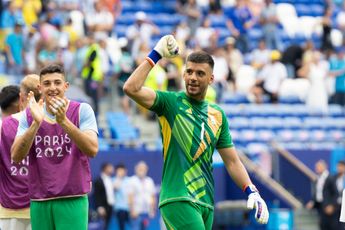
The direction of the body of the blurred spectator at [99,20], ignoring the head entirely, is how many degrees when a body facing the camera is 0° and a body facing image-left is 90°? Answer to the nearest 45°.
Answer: approximately 0°

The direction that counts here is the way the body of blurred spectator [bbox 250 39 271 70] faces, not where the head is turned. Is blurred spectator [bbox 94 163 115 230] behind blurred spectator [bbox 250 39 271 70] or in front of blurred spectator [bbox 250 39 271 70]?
in front

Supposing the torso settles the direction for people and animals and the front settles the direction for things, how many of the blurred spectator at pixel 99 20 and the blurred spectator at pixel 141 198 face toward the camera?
2
